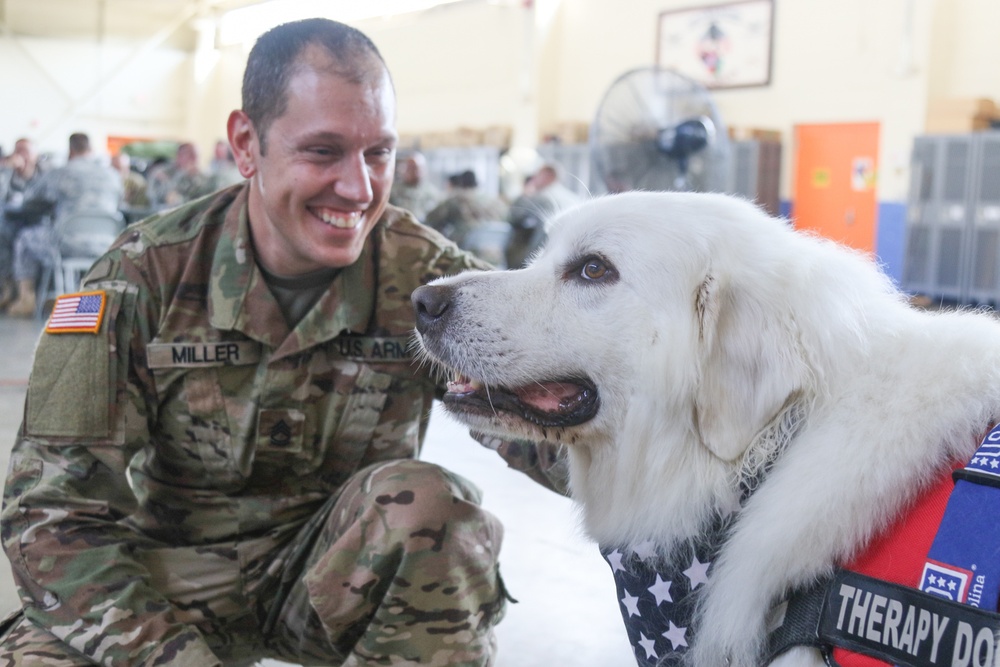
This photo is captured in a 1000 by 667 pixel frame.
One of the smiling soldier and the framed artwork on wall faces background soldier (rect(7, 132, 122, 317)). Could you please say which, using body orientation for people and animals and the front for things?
the framed artwork on wall

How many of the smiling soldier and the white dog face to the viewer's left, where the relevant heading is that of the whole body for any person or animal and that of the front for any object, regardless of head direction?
1

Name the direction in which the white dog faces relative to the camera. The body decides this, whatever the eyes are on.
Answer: to the viewer's left

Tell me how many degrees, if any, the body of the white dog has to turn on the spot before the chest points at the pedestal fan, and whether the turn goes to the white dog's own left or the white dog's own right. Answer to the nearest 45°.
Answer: approximately 90° to the white dog's own right

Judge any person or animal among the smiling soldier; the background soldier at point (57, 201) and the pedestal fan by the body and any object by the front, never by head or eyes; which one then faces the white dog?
the smiling soldier

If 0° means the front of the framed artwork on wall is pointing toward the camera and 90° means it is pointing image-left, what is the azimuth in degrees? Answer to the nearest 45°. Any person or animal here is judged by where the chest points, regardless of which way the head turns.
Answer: approximately 45°

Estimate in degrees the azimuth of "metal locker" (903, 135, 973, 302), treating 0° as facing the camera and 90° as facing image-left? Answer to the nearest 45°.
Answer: approximately 45°

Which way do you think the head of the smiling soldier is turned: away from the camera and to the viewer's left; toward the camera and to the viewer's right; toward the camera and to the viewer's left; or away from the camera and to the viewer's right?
toward the camera and to the viewer's right

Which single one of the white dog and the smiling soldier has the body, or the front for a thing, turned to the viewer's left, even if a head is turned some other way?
the white dog

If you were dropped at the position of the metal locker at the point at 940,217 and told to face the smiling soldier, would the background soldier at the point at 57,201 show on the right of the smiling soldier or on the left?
right

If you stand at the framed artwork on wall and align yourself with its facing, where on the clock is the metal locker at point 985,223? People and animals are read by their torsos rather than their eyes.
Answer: The metal locker is roughly at 9 o'clock from the framed artwork on wall.

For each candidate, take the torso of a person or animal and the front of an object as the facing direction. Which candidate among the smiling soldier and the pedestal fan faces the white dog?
the smiling soldier

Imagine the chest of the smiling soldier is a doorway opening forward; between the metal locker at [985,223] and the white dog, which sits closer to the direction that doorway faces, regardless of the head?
the white dog

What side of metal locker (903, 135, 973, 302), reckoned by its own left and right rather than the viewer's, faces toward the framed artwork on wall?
right
